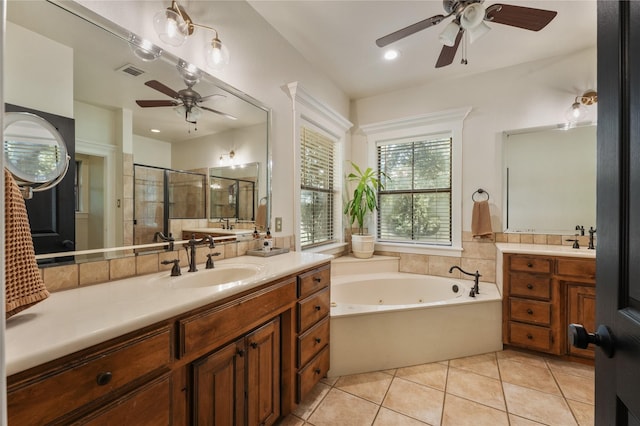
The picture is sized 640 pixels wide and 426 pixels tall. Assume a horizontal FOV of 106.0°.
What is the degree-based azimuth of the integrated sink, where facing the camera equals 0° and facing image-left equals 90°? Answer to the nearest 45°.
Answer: approximately 315°

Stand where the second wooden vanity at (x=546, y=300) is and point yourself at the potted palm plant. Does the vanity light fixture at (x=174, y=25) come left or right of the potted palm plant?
left

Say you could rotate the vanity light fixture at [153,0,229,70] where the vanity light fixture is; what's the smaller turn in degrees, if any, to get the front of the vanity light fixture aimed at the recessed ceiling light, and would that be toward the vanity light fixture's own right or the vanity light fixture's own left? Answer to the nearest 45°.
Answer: approximately 45° to the vanity light fixture's own left

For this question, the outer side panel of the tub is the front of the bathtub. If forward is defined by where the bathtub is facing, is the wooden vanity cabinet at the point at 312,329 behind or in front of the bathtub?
in front

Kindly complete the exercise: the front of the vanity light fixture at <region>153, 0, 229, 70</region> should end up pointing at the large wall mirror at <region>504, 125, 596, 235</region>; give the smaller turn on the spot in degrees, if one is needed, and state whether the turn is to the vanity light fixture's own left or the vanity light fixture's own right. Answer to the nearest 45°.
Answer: approximately 45° to the vanity light fixture's own left

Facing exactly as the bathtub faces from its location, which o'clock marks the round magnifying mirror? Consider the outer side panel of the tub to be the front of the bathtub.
The round magnifying mirror is roughly at 1 o'clock from the bathtub.

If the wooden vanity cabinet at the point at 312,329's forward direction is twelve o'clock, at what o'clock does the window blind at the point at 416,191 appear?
The window blind is roughly at 9 o'clock from the wooden vanity cabinet.

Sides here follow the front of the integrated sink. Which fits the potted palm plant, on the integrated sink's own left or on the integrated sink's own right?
on the integrated sink's own left

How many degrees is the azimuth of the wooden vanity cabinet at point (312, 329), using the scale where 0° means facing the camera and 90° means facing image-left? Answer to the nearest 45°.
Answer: approximately 315°
